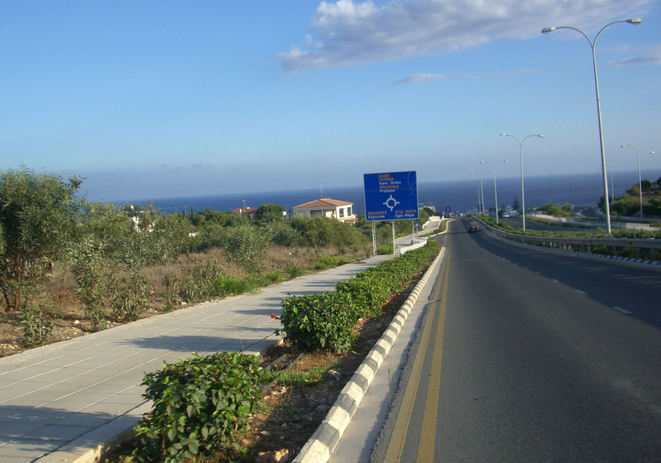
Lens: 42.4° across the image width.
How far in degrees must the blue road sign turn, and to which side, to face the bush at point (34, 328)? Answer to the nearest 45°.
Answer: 0° — it already faces it

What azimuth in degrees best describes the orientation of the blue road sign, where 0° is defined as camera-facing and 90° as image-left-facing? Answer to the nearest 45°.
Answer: approximately 0°

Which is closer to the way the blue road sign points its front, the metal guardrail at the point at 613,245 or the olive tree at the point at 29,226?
the olive tree

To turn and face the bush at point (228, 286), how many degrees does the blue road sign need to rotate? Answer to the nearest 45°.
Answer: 0° — it already faces it
